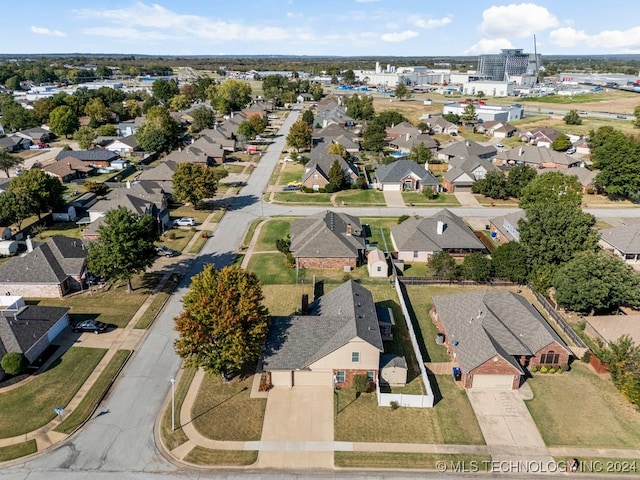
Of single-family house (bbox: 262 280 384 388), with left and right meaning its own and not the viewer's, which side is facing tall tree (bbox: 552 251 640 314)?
left

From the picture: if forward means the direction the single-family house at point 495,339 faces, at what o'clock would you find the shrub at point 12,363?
The shrub is roughly at 2 o'clock from the single-family house.

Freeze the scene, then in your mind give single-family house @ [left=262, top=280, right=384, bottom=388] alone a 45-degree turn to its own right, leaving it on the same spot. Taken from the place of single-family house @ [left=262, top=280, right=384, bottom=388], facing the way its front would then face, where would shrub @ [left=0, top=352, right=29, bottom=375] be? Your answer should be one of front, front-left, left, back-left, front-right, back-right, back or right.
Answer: front-right

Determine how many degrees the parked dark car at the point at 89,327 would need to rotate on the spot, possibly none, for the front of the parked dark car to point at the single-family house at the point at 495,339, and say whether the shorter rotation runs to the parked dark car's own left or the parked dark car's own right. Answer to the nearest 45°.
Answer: approximately 180°

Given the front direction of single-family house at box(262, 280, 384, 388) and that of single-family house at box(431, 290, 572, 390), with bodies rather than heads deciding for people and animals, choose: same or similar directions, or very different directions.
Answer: same or similar directions

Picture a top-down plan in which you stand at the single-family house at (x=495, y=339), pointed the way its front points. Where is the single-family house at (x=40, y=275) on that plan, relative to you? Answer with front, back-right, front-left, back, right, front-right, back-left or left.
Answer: right

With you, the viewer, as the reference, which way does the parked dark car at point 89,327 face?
facing away from the viewer and to the left of the viewer

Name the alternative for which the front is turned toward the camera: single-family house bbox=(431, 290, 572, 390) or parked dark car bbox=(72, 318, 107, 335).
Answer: the single-family house

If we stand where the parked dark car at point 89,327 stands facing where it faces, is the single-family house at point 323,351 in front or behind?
behind

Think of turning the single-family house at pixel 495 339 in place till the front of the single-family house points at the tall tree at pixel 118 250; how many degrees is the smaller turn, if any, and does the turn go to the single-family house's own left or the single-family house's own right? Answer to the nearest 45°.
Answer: approximately 90° to the single-family house's own right

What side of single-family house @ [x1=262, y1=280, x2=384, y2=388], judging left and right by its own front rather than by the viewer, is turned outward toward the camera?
front

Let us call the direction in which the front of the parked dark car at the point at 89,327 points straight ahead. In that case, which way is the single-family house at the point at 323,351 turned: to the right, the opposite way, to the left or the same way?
to the left

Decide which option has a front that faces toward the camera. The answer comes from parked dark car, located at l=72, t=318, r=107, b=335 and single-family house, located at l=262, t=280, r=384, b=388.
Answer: the single-family house

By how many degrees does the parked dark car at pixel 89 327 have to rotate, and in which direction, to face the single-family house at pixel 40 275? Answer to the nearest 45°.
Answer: approximately 45° to its right

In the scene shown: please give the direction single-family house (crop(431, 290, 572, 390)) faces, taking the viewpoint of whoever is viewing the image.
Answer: facing the viewer

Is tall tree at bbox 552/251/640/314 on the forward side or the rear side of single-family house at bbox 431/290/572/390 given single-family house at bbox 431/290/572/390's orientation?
on the rear side
